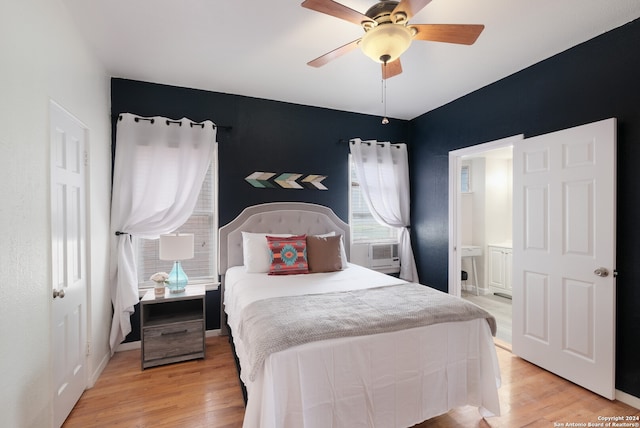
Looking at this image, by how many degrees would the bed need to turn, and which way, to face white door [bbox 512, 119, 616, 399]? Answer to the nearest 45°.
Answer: approximately 90° to its left

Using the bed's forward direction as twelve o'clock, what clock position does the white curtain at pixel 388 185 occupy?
The white curtain is roughly at 8 o'clock from the bed.

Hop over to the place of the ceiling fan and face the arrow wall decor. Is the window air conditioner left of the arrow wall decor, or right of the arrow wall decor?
right

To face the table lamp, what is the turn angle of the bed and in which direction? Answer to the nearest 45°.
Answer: approximately 180°

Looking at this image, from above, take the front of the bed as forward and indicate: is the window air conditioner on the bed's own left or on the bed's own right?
on the bed's own left

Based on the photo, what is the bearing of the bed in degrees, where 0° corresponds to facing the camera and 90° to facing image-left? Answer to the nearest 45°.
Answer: approximately 315°

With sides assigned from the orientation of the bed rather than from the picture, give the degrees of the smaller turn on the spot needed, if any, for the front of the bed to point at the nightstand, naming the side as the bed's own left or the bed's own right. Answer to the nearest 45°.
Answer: approximately 180°
